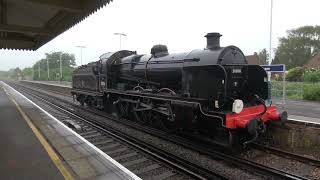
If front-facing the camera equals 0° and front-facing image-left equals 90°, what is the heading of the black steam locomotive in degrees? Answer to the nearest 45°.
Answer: approximately 315°
